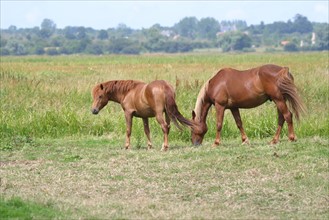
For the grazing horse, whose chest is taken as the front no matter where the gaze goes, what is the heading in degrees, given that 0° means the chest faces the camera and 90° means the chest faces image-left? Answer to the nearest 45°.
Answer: approximately 90°

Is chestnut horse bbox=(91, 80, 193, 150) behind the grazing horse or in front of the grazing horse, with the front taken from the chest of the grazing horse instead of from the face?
in front
